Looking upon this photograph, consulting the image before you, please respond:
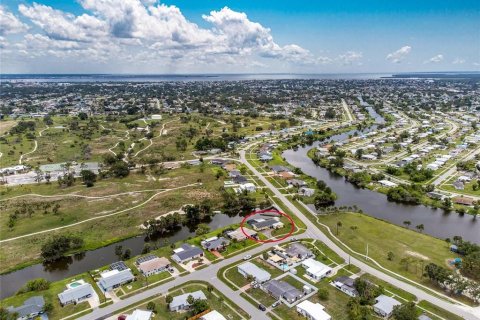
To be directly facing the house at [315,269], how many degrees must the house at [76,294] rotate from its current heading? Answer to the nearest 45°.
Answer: approximately 45° to its left

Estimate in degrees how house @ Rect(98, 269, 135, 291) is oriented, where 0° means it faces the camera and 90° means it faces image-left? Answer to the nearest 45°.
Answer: approximately 315°
